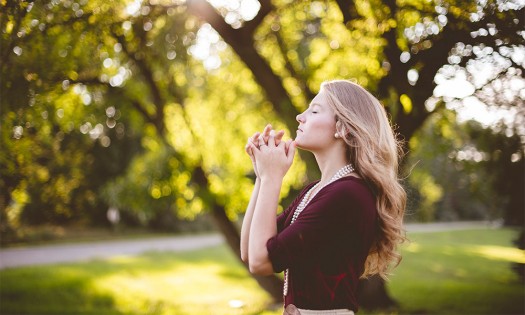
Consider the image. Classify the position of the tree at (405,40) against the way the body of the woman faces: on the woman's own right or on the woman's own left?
on the woman's own right

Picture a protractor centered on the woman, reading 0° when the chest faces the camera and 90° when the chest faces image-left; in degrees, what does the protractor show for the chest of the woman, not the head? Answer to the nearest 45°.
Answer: approximately 90°

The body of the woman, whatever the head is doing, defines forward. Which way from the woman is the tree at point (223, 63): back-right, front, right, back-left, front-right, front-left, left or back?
right

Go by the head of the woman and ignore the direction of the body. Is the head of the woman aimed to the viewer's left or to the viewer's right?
to the viewer's left
